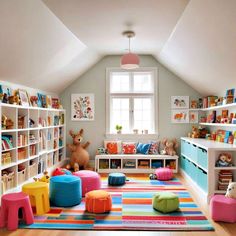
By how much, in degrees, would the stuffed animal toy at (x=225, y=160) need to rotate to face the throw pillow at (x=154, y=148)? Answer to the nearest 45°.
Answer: approximately 135° to its right

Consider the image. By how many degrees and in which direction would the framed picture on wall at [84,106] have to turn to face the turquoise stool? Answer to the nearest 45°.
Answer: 0° — it already faces it

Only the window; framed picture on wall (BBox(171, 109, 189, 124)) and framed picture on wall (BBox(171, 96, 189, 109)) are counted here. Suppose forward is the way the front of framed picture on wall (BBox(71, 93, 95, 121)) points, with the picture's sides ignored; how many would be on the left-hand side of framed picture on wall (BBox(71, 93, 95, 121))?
3

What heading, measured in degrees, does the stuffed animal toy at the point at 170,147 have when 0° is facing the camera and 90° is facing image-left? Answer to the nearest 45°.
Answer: approximately 0°

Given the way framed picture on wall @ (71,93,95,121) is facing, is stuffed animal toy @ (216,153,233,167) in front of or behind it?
in front

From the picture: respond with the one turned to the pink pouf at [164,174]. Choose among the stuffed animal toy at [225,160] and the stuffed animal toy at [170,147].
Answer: the stuffed animal toy at [170,147]

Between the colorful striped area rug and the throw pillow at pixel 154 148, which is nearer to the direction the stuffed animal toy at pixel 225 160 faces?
the colorful striped area rug

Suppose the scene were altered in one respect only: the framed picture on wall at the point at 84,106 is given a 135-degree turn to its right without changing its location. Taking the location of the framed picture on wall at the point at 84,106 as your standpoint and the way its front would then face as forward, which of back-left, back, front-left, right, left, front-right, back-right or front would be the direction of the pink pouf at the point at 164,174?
back
